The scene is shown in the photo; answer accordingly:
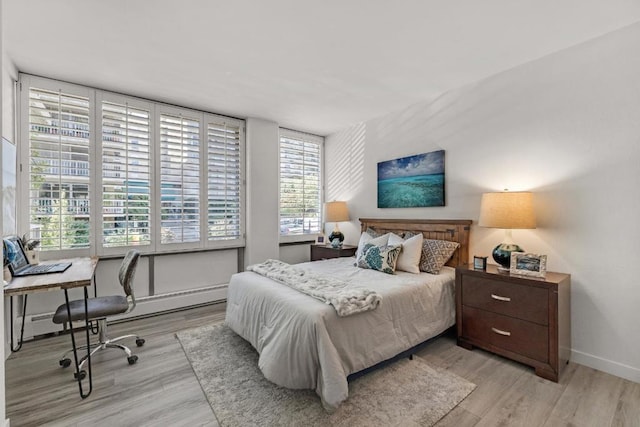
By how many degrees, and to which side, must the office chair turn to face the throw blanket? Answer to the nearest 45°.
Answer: approximately 135° to its left

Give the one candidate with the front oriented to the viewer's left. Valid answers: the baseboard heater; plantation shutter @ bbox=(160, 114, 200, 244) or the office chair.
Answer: the office chair

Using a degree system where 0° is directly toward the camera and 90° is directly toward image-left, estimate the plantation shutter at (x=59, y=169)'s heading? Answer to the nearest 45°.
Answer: approximately 315°

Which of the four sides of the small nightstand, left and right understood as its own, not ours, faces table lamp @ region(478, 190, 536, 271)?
left

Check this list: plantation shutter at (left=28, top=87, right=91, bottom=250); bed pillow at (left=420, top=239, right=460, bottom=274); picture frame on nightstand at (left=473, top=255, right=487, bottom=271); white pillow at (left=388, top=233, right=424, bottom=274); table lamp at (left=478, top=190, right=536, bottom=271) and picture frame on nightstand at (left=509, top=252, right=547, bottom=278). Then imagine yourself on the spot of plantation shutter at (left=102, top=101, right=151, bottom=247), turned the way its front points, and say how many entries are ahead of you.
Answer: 5

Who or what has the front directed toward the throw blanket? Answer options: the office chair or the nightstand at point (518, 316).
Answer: the nightstand

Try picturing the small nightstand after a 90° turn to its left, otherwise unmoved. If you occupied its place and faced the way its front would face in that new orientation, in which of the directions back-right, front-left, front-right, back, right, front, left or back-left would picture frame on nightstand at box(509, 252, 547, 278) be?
front

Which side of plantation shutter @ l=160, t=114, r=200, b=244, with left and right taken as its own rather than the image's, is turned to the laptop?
right

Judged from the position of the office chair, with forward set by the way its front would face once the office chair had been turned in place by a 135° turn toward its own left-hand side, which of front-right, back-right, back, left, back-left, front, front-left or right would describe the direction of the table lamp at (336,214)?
front-left

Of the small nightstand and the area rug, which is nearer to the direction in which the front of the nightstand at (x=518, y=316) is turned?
the area rug

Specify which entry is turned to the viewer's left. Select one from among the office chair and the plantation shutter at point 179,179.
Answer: the office chair
